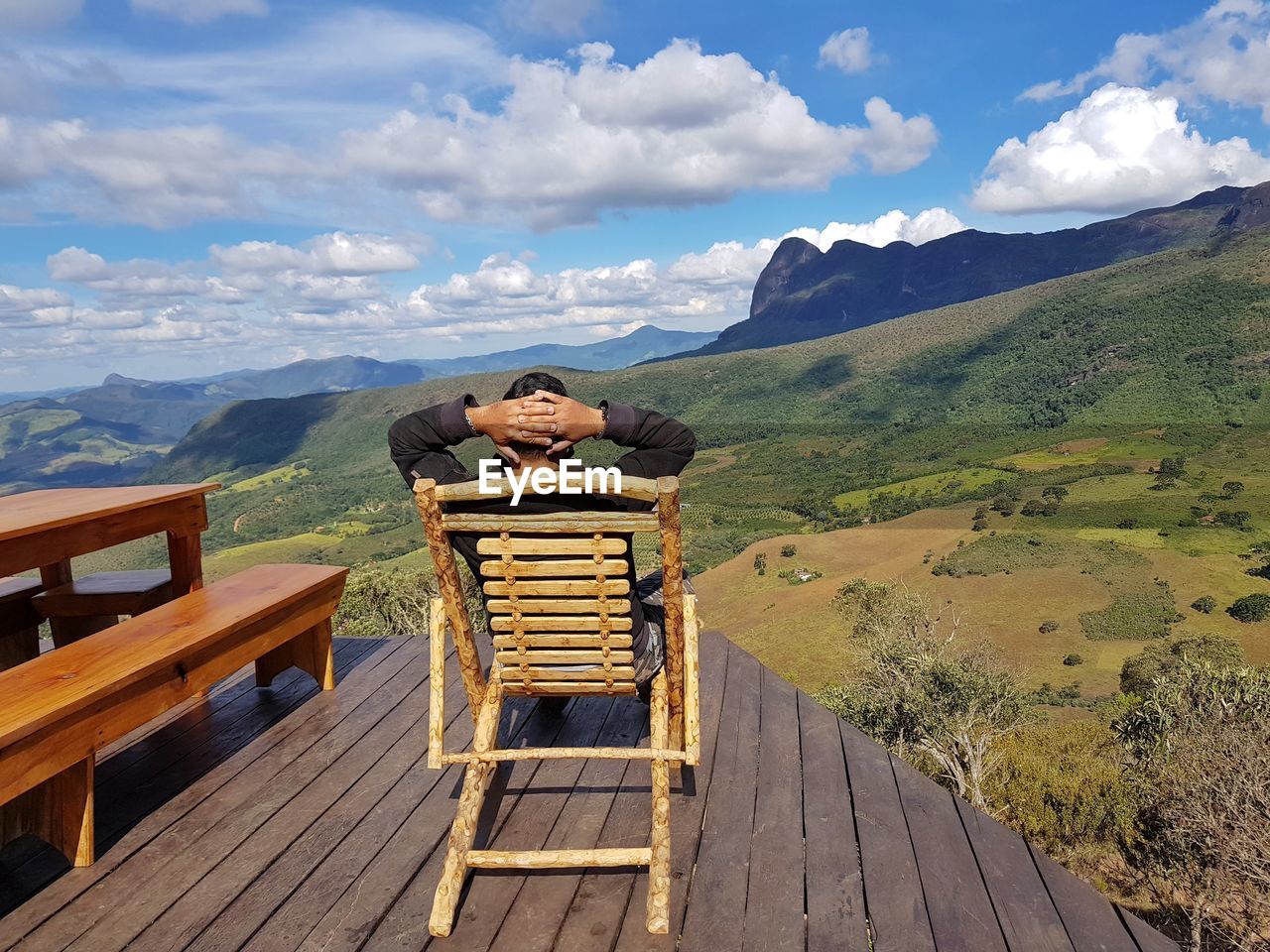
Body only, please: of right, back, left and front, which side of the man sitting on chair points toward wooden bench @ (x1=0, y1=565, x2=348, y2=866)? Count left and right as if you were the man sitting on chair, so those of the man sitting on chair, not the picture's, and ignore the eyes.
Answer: left

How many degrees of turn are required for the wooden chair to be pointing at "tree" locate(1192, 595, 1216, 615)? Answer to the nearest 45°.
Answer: approximately 45° to its right

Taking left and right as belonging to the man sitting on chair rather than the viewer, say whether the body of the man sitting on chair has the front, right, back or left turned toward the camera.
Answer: back

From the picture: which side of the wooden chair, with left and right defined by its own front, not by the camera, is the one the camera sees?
back

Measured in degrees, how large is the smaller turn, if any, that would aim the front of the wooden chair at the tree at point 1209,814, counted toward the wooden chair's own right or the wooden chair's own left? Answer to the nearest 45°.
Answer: approximately 45° to the wooden chair's own right

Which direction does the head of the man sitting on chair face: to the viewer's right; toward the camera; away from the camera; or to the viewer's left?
away from the camera

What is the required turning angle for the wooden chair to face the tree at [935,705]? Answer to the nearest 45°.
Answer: approximately 45° to its right

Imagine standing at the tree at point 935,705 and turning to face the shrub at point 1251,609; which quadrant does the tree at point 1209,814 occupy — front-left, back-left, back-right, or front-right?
back-right

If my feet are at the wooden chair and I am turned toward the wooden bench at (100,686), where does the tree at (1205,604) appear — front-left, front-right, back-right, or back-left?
back-right
